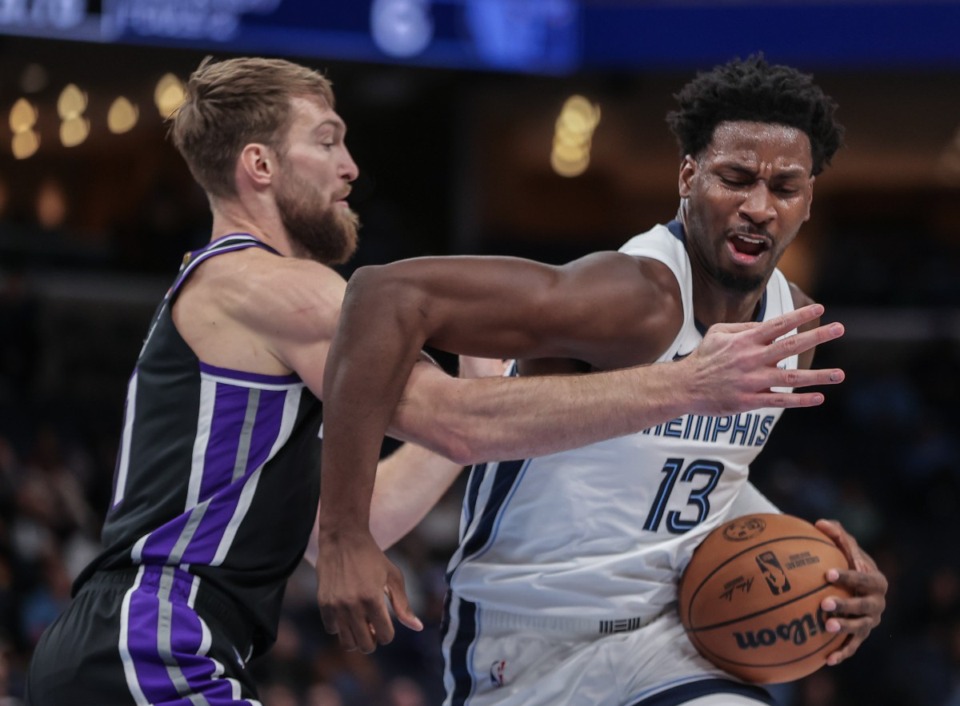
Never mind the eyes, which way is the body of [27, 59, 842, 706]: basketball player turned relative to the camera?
to the viewer's right

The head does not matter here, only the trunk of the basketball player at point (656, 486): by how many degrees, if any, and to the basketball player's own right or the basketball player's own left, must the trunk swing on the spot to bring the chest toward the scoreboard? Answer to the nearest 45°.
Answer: approximately 135° to the basketball player's own left

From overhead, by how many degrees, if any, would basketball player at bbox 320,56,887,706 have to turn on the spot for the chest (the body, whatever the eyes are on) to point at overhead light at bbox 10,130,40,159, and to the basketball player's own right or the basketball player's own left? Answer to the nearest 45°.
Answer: approximately 180°

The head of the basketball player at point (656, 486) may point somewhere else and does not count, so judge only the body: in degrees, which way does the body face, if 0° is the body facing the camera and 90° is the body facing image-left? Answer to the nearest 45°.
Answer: approximately 315°

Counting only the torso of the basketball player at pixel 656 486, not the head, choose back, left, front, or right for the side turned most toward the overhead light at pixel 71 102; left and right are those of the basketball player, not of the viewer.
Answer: back

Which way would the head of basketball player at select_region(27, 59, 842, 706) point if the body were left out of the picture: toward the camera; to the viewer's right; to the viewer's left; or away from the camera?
to the viewer's right
